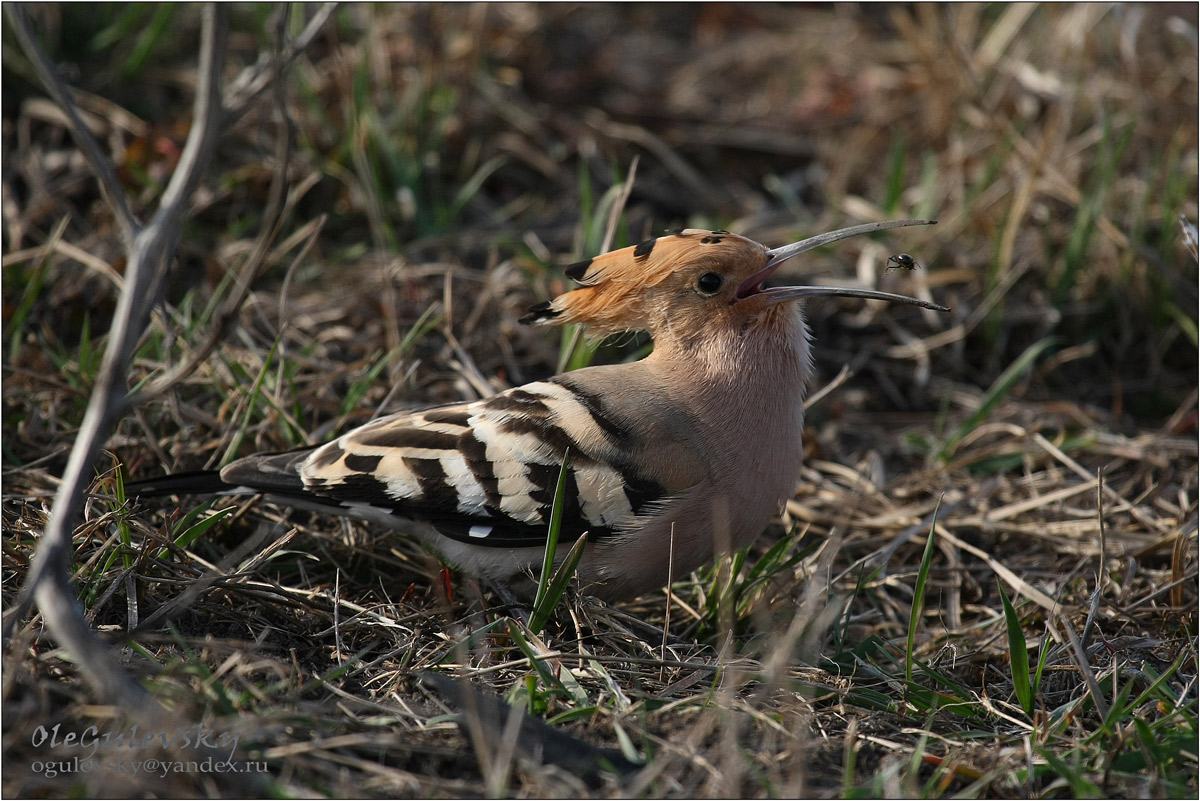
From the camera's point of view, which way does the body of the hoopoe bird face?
to the viewer's right

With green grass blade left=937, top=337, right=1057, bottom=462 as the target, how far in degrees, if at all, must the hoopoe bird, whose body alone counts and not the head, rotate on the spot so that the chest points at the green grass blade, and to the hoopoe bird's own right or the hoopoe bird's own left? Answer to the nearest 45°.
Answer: approximately 45° to the hoopoe bird's own left

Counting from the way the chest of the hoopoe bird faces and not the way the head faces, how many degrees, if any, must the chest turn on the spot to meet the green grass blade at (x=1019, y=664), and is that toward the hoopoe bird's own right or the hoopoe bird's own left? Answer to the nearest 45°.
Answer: approximately 45° to the hoopoe bird's own right
